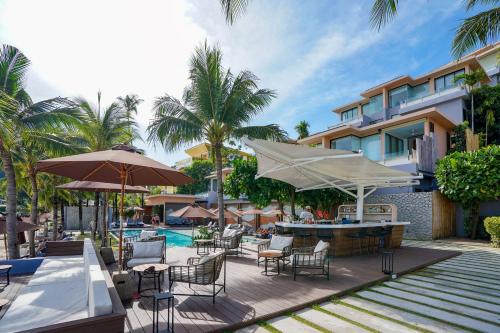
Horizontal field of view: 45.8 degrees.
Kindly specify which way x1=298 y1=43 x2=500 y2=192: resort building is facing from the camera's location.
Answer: facing the viewer and to the left of the viewer

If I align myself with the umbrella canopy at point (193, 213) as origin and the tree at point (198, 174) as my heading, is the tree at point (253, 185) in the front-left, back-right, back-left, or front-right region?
front-right

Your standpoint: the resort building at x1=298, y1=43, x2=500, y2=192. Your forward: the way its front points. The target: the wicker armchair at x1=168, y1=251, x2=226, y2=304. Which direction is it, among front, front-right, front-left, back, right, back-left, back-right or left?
front-left

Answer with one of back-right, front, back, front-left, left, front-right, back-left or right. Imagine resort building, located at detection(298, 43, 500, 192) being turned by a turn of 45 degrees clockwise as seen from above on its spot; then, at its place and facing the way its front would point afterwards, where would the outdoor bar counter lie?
left

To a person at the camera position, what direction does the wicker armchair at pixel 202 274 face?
facing away from the viewer and to the left of the viewer

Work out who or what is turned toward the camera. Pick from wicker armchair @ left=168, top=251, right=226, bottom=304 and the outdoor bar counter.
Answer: the outdoor bar counter

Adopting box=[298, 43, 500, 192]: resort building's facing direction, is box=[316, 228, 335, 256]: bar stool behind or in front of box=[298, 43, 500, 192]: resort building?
in front

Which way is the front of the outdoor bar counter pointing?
toward the camera

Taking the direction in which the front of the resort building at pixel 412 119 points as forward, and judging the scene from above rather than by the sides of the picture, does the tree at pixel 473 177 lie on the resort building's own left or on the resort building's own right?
on the resort building's own left

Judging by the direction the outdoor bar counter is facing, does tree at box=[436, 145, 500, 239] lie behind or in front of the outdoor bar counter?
behind

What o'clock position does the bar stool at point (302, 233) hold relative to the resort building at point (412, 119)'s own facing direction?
The bar stool is roughly at 11 o'clock from the resort building.
